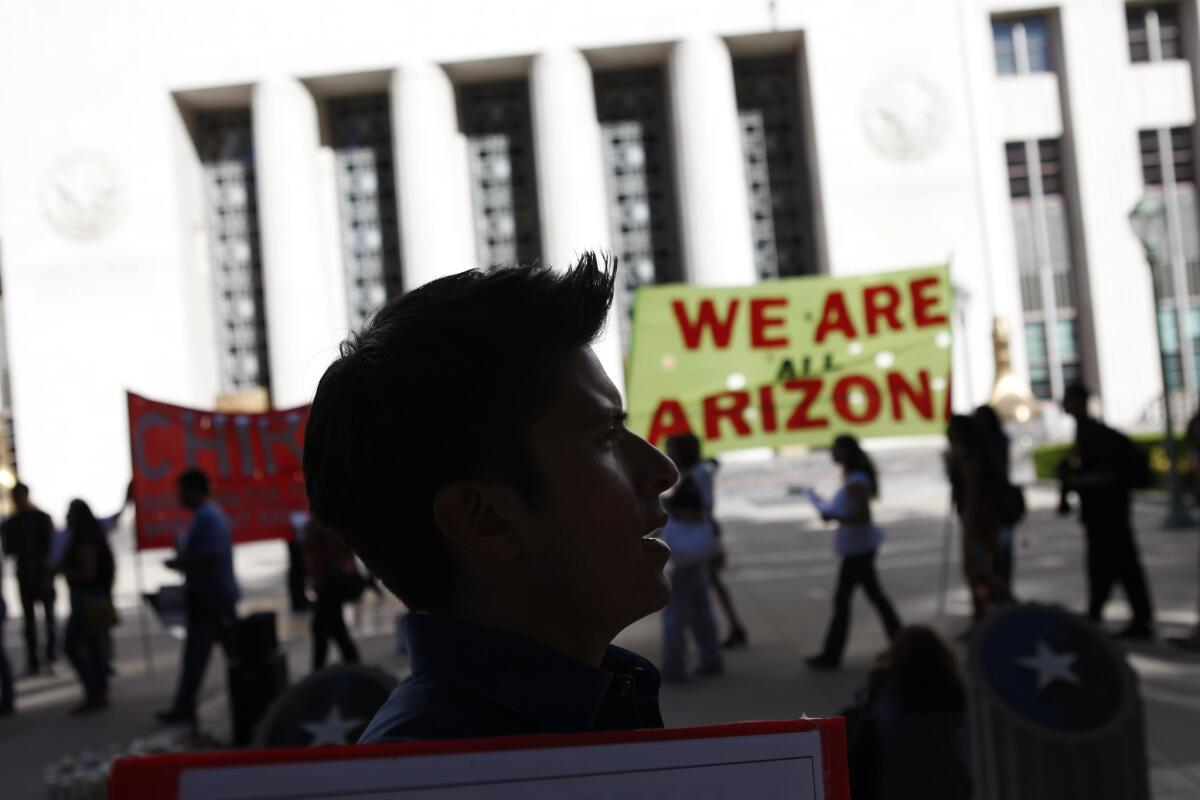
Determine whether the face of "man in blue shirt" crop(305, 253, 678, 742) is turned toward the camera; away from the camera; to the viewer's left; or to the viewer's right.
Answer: to the viewer's right

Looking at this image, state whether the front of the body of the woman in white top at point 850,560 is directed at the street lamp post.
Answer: no

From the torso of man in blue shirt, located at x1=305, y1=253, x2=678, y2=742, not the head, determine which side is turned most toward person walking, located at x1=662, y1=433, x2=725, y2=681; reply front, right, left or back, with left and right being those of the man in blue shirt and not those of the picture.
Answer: left

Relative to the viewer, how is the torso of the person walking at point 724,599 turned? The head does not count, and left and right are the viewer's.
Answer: facing to the left of the viewer

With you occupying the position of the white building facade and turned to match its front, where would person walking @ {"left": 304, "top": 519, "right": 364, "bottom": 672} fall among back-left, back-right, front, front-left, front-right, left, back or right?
front

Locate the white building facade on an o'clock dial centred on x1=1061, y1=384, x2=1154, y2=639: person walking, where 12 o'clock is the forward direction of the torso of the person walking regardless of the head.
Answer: The white building facade is roughly at 2 o'clock from the person walking.

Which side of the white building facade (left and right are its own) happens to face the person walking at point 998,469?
front

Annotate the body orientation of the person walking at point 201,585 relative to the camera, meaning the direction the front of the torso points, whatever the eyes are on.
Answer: to the viewer's left

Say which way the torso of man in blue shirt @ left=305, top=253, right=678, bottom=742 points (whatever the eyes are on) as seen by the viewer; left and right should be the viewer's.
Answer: facing to the right of the viewer

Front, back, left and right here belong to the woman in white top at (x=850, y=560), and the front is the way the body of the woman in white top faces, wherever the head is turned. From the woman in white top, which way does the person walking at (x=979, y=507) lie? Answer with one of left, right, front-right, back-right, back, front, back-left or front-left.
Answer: back

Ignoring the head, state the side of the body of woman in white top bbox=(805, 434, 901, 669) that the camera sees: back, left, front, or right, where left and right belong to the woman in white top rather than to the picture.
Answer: left

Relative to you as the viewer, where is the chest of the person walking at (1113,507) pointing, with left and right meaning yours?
facing to the left of the viewer

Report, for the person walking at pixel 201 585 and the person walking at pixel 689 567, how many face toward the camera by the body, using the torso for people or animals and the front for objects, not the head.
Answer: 0

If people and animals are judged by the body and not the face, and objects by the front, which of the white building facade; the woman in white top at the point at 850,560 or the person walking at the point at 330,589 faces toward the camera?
the white building facade

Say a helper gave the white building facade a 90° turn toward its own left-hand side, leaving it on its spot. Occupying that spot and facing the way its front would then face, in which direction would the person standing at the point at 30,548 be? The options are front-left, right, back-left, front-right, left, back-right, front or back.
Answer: right

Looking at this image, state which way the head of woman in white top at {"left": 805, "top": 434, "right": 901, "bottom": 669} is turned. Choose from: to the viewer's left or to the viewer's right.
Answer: to the viewer's left

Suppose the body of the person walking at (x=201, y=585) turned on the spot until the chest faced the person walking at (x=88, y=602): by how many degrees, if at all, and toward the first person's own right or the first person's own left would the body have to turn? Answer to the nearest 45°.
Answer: approximately 45° to the first person's own right

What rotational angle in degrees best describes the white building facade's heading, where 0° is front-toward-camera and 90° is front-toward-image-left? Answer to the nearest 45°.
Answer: approximately 0°

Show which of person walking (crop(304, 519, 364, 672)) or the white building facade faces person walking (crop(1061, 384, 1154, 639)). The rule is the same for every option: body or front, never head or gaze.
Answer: the white building facade
